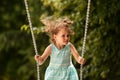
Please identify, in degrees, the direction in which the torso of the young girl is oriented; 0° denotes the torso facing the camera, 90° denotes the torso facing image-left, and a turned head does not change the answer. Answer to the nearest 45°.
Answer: approximately 0°
